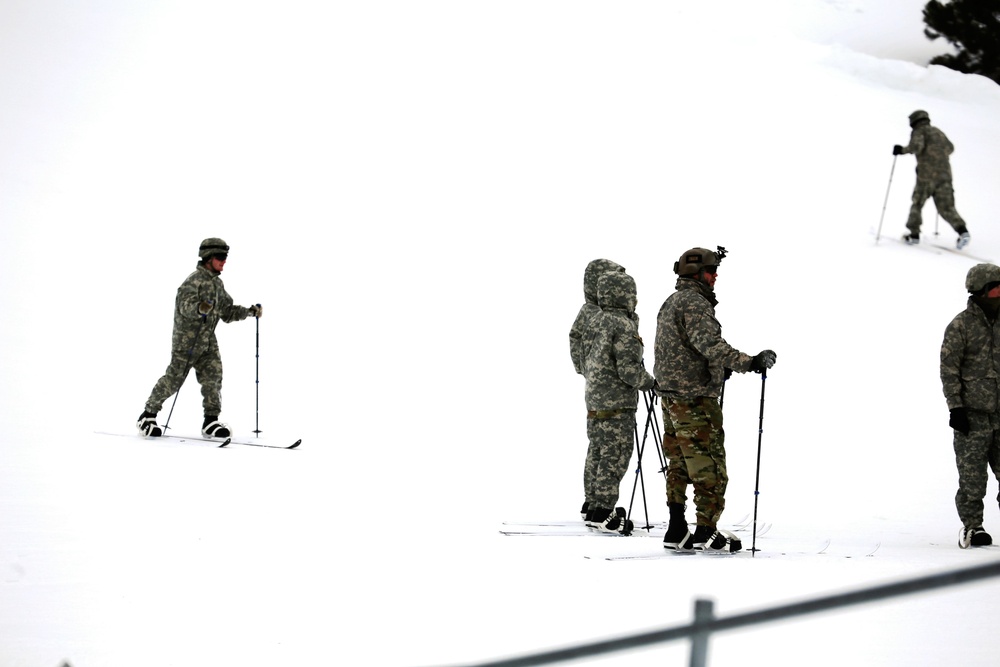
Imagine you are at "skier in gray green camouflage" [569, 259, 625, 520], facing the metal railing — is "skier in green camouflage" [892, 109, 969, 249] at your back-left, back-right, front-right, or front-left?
back-left

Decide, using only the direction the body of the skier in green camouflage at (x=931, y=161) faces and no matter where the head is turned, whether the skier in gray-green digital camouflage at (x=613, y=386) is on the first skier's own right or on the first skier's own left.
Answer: on the first skier's own left

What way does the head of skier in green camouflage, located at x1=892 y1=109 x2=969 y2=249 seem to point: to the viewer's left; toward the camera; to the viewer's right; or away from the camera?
to the viewer's left

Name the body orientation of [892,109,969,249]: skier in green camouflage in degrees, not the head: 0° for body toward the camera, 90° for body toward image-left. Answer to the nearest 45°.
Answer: approximately 135°

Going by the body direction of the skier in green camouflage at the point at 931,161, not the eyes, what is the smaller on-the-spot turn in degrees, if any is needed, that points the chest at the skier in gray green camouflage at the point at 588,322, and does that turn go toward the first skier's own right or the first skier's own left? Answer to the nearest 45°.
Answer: approximately 135° to the first skier's own left

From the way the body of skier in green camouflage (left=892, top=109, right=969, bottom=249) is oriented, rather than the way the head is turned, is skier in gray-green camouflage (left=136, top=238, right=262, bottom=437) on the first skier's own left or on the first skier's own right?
on the first skier's own left

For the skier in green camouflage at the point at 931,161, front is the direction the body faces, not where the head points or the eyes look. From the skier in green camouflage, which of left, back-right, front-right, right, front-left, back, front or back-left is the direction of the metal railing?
back-left
